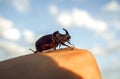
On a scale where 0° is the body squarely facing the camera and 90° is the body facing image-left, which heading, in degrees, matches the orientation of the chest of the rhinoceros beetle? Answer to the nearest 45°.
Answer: approximately 270°
